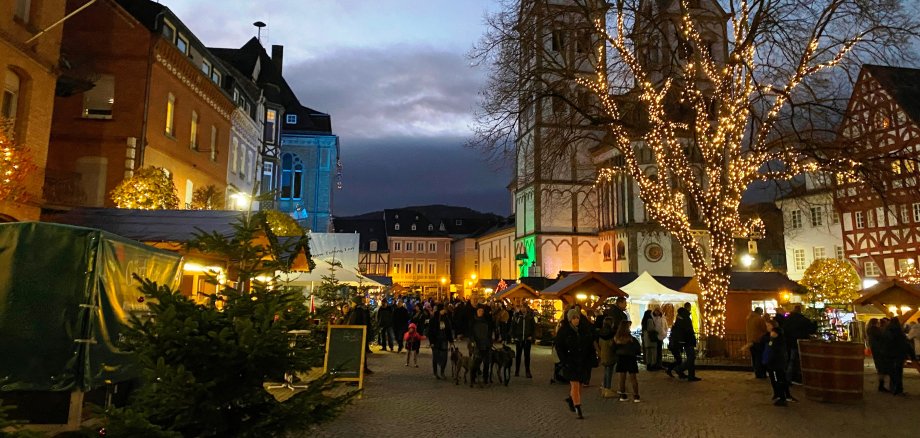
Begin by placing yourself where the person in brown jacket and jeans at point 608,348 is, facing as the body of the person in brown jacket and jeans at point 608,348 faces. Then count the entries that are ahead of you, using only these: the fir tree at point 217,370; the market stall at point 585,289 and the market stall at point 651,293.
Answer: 2

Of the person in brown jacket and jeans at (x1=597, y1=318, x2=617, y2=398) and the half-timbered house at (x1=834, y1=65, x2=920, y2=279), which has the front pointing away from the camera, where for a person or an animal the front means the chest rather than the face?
the person in brown jacket and jeans

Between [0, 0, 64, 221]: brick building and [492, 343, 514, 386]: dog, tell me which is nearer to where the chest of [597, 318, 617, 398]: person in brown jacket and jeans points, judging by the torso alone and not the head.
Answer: the dog

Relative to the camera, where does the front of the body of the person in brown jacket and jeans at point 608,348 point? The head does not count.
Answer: away from the camera

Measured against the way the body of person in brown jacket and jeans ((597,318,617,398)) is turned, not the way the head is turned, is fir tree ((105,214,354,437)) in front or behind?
behind

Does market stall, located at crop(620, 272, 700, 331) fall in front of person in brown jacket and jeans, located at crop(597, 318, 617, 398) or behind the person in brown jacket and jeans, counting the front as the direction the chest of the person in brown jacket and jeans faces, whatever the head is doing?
in front

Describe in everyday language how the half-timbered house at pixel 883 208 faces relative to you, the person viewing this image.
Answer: facing the viewer and to the left of the viewer

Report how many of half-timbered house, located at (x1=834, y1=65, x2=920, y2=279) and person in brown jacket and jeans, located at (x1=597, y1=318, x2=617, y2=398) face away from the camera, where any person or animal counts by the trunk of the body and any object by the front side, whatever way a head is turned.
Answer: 1

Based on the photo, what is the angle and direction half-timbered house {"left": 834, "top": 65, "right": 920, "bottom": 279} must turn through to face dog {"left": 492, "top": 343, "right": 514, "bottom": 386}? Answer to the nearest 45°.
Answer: approximately 45° to its left

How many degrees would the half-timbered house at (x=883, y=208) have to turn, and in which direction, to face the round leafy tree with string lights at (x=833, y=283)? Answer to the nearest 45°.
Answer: approximately 45° to its left

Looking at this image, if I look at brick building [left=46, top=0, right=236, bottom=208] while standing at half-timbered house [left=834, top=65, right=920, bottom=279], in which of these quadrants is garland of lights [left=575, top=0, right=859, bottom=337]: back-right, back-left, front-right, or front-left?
front-left

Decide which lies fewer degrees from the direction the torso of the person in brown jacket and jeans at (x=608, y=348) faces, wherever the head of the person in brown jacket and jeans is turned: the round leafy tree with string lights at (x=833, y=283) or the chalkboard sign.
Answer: the round leafy tree with string lights
